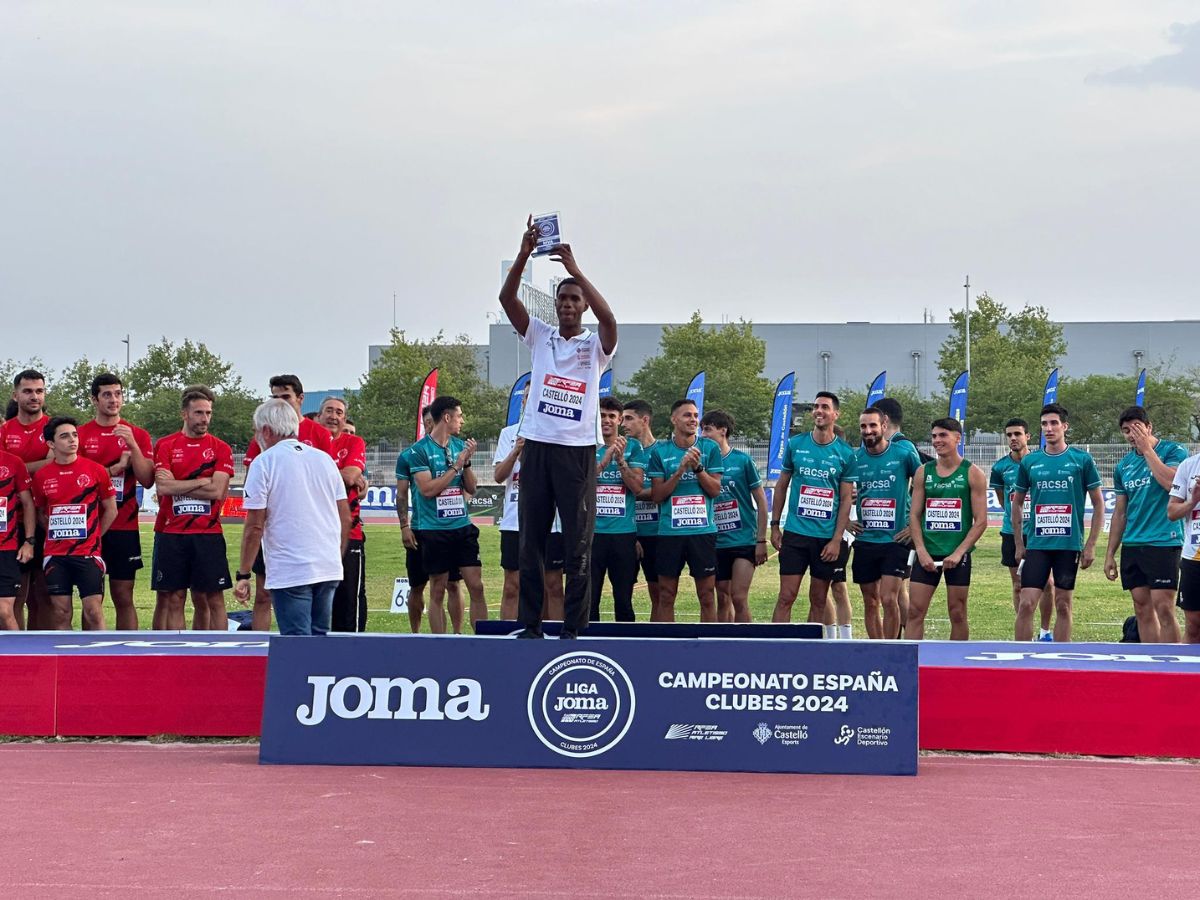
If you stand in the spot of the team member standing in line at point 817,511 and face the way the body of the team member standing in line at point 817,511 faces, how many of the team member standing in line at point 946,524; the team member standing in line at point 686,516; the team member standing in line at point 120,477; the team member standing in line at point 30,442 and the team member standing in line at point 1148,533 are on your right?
3

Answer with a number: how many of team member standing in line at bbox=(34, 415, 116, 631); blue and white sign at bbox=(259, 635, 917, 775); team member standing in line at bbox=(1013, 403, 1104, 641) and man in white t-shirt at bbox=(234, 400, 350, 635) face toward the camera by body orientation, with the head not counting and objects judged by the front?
3

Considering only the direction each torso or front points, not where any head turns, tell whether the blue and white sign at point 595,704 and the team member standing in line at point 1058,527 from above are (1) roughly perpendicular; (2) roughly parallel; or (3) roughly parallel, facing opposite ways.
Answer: roughly parallel

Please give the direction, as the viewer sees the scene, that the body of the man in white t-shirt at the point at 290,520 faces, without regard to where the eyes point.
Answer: away from the camera

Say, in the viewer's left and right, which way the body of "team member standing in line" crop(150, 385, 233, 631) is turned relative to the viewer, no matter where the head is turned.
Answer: facing the viewer

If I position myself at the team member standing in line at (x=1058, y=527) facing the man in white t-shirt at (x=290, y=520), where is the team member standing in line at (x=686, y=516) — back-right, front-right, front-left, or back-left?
front-right

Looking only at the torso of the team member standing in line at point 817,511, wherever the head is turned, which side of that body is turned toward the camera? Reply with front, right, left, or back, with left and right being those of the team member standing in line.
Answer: front

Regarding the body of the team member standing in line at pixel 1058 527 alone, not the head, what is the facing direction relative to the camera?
toward the camera

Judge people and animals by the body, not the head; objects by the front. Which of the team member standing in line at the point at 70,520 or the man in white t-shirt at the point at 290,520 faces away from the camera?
the man in white t-shirt

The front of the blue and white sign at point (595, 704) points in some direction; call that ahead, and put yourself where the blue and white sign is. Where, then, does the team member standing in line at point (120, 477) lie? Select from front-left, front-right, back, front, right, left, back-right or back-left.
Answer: back-right

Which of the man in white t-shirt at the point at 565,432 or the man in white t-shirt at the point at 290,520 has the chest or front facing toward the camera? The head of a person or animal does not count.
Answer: the man in white t-shirt at the point at 565,432

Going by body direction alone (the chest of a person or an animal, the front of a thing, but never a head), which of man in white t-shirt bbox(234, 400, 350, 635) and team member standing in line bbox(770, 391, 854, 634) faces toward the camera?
the team member standing in line

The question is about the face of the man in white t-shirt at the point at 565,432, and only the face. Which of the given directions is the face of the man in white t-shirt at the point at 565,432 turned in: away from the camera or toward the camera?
toward the camera

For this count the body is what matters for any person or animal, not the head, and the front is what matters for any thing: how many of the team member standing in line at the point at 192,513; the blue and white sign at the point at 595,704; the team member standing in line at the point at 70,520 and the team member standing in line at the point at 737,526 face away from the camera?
0

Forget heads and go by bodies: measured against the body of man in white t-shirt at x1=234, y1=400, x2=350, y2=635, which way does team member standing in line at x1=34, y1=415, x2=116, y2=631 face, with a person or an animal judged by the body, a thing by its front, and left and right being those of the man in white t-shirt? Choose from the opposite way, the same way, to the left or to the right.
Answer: the opposite way

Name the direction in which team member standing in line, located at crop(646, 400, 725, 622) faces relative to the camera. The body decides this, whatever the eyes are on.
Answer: toward the camera
